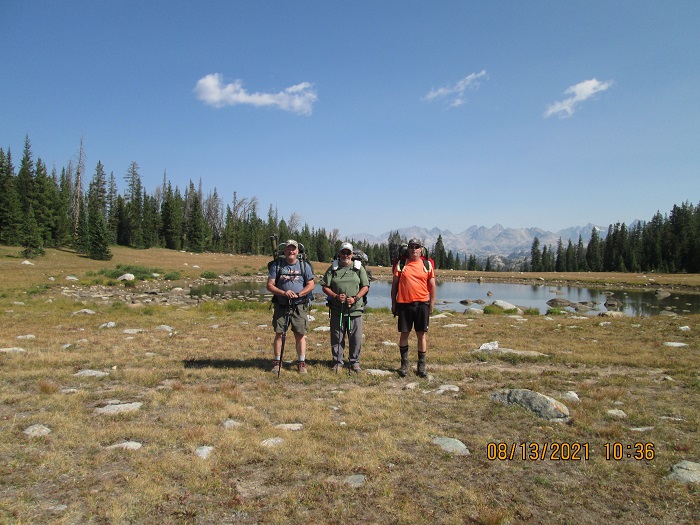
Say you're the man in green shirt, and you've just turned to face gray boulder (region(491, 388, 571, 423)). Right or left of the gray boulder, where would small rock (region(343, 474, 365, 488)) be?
right

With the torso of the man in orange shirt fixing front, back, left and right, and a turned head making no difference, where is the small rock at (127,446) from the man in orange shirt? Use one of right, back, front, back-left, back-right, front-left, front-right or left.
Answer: front-right

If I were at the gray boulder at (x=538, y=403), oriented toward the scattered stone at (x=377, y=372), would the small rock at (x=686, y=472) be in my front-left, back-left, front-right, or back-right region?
back-left

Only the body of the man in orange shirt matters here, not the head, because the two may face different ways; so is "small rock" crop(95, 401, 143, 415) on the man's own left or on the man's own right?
on the man's own right

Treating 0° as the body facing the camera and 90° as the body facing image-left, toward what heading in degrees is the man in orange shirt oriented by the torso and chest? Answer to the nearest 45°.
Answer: approximately 0°

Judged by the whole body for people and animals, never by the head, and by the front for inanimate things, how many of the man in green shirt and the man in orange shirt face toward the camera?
2

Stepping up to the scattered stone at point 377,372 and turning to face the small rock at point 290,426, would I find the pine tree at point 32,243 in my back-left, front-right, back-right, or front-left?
back-right

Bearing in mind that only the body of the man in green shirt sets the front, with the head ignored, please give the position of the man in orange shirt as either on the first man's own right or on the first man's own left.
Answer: on the first man's own left

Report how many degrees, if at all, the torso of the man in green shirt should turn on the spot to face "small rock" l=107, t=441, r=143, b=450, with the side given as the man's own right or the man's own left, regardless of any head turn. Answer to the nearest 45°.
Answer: approximately 45° to the man's own right
